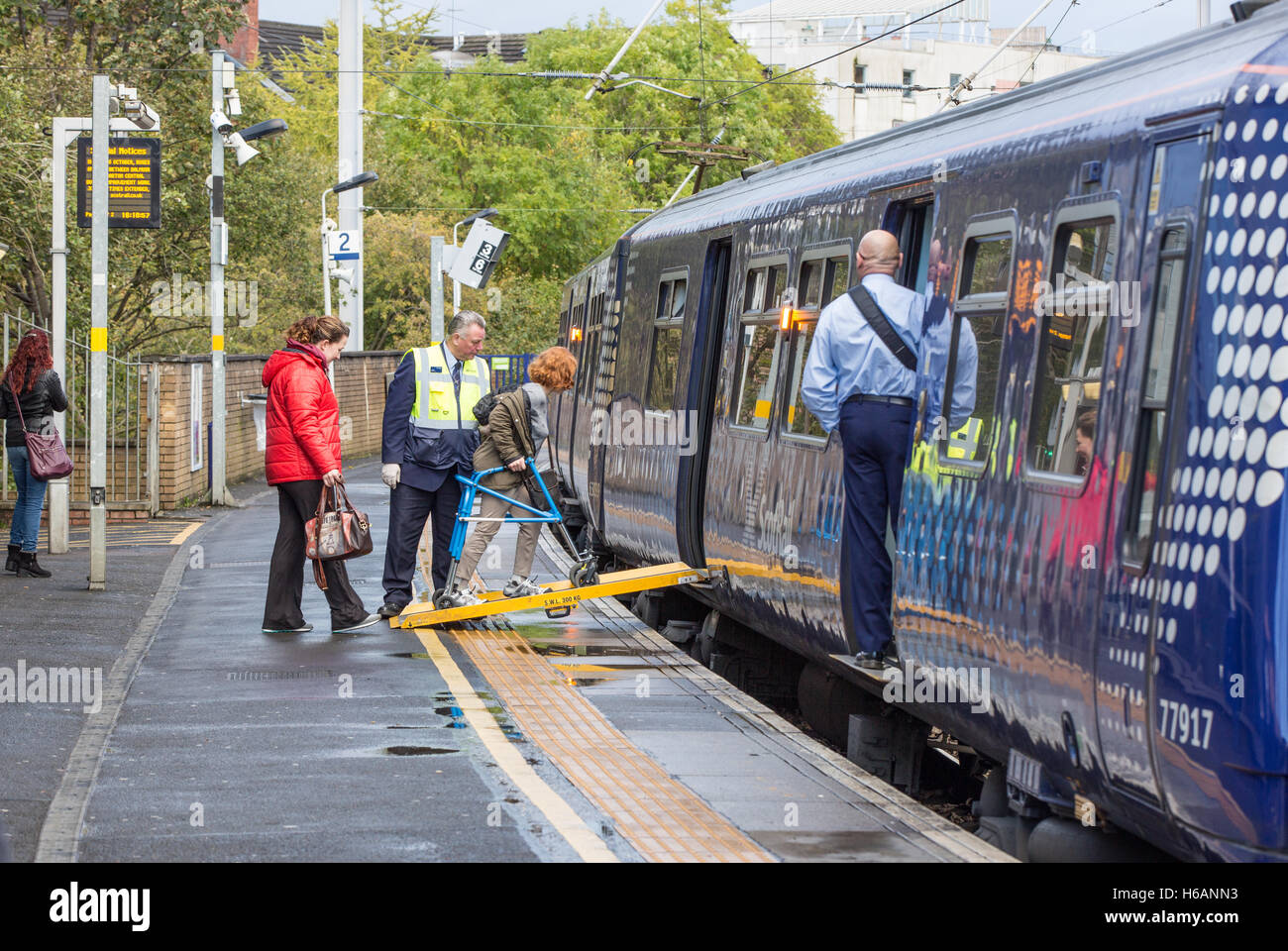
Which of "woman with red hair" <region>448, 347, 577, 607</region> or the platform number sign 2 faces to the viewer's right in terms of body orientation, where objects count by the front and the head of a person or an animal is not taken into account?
the woman with red hair

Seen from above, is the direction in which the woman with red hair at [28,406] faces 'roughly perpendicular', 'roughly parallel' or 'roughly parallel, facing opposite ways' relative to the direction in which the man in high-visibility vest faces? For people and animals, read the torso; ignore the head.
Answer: roughly perpendicular

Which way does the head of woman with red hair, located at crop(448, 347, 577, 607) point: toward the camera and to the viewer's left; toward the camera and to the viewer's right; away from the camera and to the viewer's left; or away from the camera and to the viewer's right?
away from the camera and to the viewer's right

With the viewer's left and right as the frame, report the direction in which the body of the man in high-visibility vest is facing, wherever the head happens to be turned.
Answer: facing the viewer and to the right of the viewer

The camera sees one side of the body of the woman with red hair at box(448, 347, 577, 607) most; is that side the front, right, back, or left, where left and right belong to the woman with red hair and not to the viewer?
right

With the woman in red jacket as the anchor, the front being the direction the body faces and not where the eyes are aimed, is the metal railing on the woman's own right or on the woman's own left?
on the woman's own left

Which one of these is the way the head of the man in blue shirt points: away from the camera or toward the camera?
away from the camera

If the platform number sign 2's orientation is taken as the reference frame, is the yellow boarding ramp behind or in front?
in front

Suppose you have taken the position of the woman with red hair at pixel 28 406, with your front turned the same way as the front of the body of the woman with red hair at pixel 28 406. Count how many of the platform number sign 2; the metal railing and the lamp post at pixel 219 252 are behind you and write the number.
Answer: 0

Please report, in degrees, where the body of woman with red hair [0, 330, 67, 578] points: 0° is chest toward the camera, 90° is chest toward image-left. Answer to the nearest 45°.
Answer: approximately 225°

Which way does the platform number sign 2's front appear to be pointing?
toward the camera

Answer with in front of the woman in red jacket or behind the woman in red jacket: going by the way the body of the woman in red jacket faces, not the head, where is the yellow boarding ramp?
in front

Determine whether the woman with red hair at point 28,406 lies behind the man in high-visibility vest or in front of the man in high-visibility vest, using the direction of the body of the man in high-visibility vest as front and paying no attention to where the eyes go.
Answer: behind

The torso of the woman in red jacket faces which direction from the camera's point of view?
to the viewer's right
